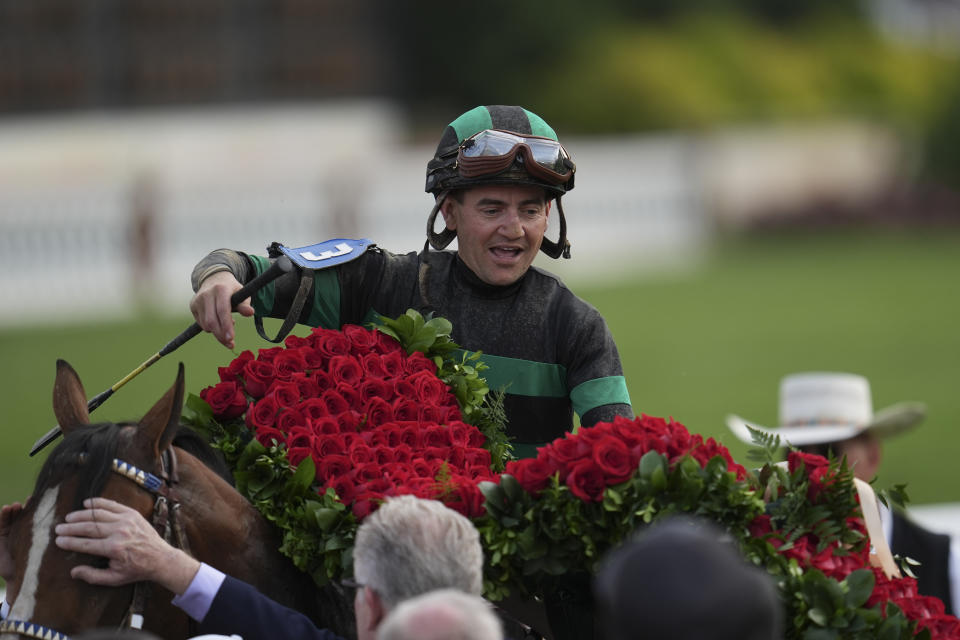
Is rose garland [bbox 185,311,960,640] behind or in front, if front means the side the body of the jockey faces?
in front

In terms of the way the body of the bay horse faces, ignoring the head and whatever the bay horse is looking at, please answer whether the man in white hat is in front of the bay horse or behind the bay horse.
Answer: behind

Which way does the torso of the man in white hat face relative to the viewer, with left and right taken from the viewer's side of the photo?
facing the viewer and to the left of the viewer

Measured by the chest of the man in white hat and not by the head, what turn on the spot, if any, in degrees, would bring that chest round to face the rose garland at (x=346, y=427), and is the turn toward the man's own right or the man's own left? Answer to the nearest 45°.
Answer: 0° — they already face it

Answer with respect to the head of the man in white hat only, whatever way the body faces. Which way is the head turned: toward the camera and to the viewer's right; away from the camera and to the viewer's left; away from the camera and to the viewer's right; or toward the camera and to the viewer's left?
toward the camera and to the viewer's left

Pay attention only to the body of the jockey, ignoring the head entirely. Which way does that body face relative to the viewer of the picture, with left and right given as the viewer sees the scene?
facing the viewer
